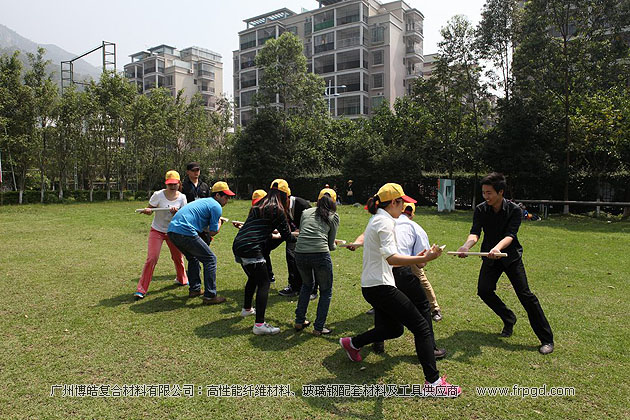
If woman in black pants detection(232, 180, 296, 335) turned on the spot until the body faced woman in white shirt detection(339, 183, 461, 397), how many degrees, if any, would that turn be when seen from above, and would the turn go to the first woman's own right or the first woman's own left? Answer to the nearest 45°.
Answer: approximately 90° to the first woman's own right

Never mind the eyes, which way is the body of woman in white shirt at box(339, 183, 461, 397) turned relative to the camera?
to the viewer's right

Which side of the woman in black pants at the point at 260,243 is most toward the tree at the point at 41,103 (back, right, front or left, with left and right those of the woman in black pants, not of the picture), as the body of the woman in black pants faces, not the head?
left

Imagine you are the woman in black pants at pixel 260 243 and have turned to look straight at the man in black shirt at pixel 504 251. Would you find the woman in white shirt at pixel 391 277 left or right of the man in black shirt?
right

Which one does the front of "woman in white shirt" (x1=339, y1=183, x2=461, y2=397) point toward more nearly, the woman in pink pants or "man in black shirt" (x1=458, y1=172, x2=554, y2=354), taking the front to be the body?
the man in black shirt

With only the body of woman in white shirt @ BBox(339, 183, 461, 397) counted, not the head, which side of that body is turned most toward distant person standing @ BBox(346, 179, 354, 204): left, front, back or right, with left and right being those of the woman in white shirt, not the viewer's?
left

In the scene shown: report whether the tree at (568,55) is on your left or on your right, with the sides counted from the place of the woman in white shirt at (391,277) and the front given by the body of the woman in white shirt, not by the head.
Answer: on your left

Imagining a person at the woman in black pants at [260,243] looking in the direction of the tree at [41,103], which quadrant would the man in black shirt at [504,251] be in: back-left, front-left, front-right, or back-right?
back-right

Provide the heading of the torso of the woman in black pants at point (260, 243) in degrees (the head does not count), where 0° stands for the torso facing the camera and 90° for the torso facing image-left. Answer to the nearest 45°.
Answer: approximately 225°

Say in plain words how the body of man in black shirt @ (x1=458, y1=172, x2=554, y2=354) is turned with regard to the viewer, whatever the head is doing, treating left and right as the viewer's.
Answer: facing the viewer and to the left of the viewer
